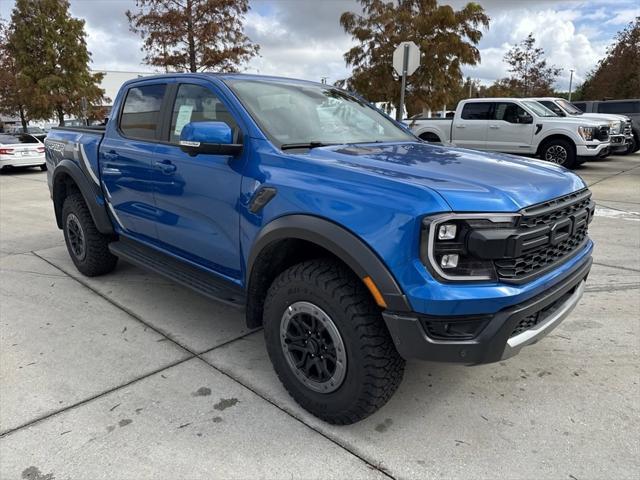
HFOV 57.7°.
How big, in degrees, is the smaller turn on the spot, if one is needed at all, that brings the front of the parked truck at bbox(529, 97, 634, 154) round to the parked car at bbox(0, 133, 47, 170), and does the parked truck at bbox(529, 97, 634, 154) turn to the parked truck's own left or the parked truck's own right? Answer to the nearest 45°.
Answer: approximately 135° to the parked truck's own right

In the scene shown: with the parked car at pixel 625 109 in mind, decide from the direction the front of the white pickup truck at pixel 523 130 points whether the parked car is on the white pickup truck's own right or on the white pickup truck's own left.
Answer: on the white pickup truck's own left

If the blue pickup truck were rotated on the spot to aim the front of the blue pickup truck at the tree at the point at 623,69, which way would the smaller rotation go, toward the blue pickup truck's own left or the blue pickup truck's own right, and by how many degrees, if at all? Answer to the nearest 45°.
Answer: approximately 90° to the blue pickup truck's own left

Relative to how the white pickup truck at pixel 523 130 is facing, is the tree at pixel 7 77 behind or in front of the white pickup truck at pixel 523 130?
behind

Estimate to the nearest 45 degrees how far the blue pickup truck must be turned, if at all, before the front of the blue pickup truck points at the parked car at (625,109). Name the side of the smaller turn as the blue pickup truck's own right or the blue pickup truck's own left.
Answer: approximately 90° to the blue pickup truck's own left

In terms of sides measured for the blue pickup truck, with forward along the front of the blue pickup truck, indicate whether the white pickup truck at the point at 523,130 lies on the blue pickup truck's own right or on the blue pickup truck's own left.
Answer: on the blue pickup truck's own left

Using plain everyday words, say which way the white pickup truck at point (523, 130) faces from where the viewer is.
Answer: facing the viewer and to the right of the viewer

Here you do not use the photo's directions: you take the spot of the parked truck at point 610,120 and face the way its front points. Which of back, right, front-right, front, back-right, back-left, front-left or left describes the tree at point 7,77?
back-right

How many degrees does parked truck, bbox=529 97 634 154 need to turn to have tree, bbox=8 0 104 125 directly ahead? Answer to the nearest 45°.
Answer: approximately 135° to its right

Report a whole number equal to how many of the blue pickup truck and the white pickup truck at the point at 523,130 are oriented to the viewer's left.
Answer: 0

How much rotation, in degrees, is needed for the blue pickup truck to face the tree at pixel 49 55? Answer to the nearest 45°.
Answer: approximately 180°

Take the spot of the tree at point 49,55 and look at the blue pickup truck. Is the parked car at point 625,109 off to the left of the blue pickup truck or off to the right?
left

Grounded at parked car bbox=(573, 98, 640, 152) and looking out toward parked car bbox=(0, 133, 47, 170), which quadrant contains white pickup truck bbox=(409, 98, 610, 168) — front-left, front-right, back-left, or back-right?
front-left

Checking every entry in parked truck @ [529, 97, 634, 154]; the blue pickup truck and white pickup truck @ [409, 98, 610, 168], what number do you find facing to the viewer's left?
0

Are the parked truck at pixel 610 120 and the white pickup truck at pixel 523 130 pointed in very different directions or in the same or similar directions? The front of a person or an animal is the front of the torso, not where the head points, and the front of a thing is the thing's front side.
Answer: same or similar directions

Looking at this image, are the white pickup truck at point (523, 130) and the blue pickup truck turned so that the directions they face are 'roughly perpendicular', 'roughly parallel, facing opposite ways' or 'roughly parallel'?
roughly parallel
